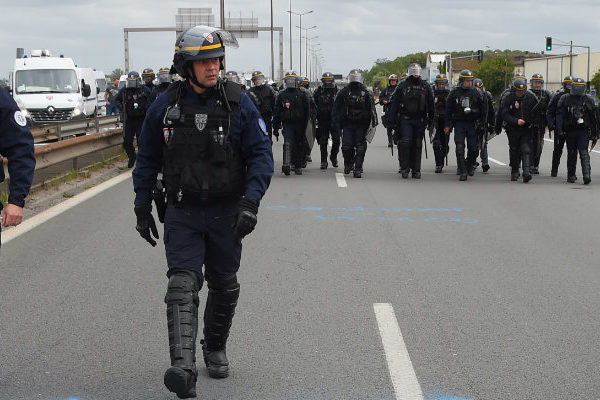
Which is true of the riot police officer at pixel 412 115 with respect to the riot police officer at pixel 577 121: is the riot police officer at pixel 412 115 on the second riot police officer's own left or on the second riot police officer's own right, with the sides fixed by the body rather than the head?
on the second riot police officer's own right

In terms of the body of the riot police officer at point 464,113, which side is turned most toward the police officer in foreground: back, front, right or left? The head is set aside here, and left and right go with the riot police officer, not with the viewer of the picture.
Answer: front

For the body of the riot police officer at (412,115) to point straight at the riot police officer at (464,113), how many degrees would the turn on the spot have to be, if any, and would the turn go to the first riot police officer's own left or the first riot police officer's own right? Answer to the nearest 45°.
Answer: approximately 90° to the first riot police officer's own left

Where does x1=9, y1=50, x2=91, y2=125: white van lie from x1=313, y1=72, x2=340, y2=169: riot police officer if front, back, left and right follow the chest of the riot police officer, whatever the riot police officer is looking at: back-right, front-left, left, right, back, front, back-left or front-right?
back-right

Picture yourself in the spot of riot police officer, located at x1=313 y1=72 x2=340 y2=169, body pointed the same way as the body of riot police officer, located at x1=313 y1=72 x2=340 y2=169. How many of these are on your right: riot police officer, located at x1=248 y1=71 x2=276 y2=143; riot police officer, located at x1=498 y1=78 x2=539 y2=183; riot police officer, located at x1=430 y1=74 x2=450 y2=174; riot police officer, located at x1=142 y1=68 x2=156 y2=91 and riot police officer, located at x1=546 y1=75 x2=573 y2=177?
2
